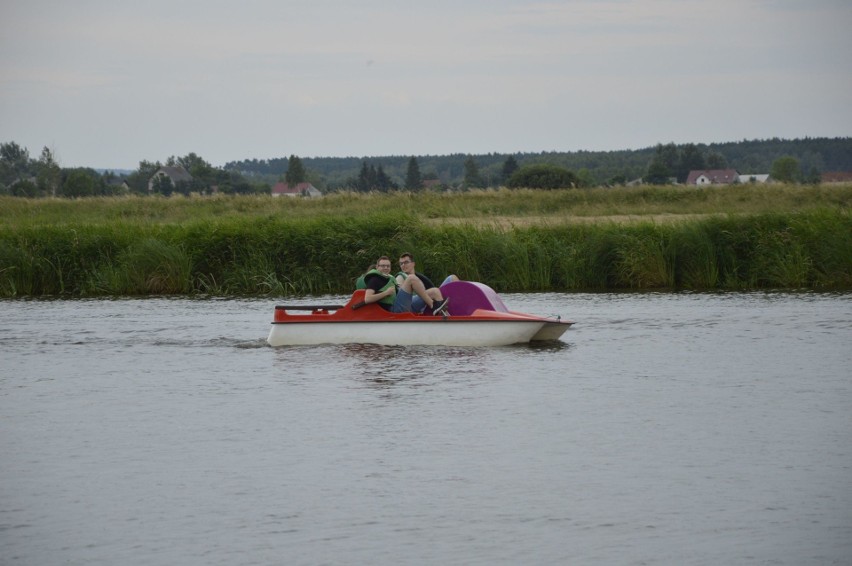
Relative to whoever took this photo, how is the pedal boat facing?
facing to the right of the viewer
